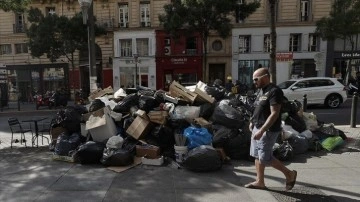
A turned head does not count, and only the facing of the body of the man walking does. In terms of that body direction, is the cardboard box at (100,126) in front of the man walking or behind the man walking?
in front

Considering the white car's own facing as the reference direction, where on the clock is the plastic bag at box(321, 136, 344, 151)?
The plastic bag is roughly at 9 o'clock from the white car.

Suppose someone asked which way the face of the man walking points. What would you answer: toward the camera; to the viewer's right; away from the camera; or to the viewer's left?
to the viewer's left

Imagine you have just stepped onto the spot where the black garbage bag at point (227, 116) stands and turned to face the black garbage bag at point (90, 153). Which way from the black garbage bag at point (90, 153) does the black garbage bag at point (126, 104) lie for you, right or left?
right

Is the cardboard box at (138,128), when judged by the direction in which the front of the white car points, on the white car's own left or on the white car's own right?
on the white car's own left

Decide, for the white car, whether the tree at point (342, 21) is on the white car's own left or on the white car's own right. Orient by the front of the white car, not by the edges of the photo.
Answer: on the white car's own right

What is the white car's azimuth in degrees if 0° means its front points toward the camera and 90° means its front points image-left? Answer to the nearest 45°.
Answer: approximately 90°

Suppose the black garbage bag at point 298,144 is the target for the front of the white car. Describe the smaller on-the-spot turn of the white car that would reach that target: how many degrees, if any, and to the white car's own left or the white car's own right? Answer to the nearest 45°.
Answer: approximately 90° to the white car's own left

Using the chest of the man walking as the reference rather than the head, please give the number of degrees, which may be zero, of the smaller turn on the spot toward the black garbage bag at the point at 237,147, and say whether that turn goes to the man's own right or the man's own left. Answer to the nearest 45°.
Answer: approximately 90° to the man's own right

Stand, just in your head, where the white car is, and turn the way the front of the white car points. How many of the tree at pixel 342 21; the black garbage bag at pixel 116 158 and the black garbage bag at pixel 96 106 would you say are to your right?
1

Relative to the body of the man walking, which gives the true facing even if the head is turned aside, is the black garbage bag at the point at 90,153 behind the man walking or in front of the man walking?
in front

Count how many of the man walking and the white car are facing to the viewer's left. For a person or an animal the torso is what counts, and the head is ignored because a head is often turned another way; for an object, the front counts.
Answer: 2

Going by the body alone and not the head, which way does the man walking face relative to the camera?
to the viewer's left
